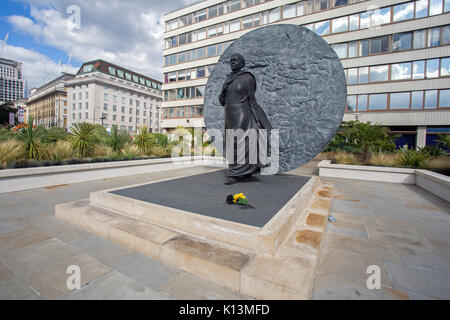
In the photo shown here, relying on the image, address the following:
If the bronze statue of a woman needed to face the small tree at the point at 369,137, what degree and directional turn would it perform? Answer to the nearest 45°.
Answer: approximately 180°

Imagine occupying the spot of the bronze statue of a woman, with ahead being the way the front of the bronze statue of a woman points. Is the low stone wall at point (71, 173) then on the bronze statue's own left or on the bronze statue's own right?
on the bronze statue's own right

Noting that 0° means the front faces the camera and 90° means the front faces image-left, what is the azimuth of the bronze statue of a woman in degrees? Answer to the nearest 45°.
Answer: approximately 45°

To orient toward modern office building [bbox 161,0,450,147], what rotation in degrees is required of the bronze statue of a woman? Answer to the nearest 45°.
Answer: approximately 180°

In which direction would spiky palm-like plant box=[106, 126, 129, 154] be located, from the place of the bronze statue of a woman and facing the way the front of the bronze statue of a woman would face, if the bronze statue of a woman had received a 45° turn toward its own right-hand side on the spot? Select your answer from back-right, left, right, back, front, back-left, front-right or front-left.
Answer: front-right

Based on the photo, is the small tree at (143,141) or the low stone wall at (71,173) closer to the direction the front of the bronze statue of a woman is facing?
the low stone wall

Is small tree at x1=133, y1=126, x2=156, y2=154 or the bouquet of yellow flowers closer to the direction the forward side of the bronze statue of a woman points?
the bouquet of yellow flowers

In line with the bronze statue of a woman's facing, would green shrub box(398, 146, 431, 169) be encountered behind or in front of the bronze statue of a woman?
behind
